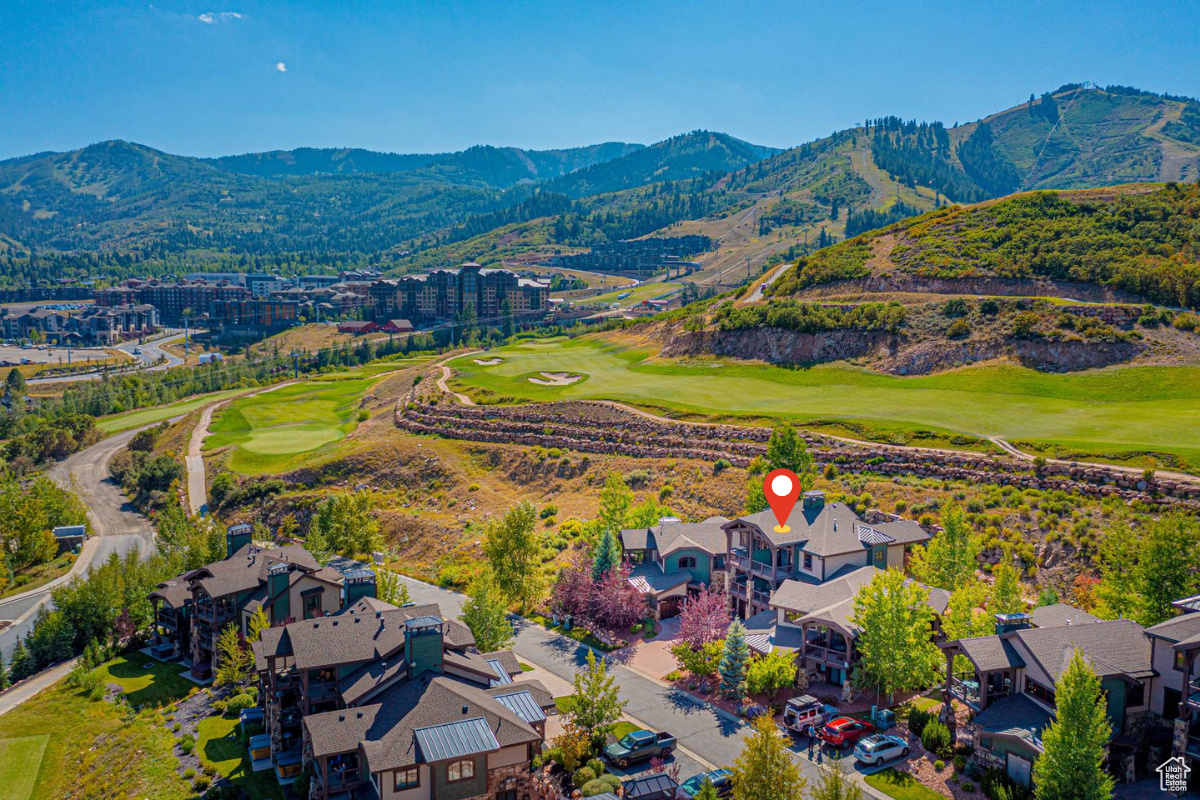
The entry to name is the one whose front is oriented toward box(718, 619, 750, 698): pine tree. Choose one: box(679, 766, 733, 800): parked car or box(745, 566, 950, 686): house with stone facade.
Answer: the house with stone facade

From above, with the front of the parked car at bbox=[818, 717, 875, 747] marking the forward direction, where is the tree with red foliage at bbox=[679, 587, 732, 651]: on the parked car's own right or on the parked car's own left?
on the parked car's own left

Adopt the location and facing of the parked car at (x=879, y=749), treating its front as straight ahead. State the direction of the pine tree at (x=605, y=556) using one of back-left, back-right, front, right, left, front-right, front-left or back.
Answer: left

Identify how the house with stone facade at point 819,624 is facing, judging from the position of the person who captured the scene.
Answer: facing the viewer and to the left of the viewer

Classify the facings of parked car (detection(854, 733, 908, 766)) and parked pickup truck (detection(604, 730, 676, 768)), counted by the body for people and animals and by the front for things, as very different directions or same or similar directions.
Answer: very different directions

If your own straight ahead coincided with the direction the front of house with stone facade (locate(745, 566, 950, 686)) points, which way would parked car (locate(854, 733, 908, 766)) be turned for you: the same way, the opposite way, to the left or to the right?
the opposite way

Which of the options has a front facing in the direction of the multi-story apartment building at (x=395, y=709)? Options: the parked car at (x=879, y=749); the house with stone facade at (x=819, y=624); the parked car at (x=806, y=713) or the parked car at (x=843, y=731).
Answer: the house with stone facade

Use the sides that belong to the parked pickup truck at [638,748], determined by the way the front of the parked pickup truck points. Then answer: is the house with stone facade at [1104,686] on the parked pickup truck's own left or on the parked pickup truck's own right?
on the parked pickup truck's own left

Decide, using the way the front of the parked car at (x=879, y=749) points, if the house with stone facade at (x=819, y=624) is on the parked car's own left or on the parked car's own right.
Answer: on the parked car's own left

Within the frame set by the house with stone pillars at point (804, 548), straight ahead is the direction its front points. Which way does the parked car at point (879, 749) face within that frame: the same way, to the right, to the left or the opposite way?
the opposite way

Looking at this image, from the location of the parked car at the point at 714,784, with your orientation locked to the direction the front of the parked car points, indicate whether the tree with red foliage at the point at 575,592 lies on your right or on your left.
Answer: on your right

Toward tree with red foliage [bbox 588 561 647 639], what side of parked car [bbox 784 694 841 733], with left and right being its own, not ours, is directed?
left

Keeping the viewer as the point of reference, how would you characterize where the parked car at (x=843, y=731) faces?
facing away from the viewer and to the right of the viewer
